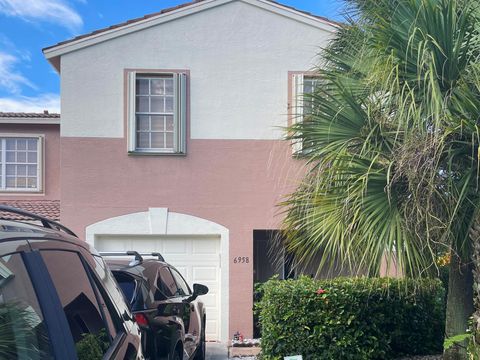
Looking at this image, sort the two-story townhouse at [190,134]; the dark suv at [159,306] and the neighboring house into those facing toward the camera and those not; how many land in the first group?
2

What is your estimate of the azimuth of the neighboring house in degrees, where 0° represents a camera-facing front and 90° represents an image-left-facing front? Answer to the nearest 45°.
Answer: approximately 0°

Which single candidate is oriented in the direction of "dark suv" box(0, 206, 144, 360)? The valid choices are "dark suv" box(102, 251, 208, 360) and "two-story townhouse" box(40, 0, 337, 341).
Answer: the two-story townhouse

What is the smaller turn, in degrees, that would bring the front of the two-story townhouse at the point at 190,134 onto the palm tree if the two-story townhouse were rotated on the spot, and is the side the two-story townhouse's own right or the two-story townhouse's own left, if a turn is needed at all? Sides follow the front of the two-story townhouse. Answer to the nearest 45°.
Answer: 0° — it already faces it

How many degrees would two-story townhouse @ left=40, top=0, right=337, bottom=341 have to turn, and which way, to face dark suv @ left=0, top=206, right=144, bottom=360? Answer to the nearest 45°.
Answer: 0° — it already faces it

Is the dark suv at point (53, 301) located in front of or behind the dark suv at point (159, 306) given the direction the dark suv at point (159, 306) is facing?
behind

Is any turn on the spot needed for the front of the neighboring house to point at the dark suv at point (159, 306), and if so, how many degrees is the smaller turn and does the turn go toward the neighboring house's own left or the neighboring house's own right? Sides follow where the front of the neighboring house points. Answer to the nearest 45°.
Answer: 0° — it already faces it

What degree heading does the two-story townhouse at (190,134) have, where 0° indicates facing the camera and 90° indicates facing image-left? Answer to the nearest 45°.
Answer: approximately 0°

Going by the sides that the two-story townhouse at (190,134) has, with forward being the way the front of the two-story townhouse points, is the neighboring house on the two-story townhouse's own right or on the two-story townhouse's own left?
on the two-story townhouse's own right

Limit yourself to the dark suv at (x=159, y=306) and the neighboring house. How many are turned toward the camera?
1
